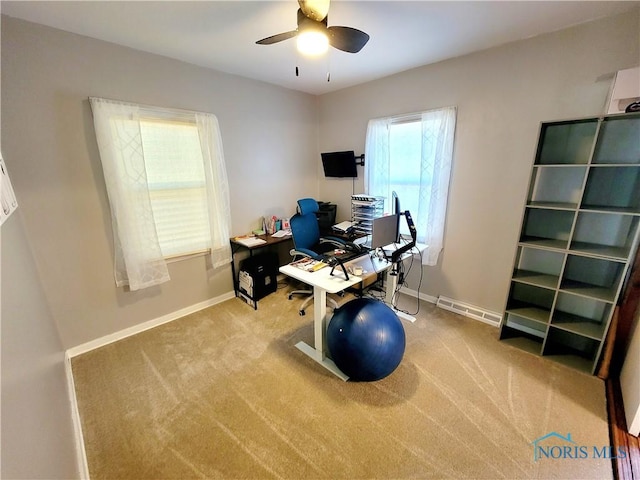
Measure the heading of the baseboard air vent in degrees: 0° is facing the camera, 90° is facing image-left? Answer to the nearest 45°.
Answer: approximately 45°

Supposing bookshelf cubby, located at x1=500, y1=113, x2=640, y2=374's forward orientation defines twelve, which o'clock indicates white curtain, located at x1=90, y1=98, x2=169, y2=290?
The white curtain is roughly at 12 o'clock from the bookshelf cubby.

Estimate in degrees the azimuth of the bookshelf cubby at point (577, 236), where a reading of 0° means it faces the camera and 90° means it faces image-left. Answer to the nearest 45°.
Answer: approximately 45°

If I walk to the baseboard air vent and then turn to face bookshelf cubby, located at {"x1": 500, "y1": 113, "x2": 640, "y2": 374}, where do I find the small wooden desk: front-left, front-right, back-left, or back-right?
back-right

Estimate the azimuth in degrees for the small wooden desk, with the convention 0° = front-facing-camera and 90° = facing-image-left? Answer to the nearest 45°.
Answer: approximately 315°
